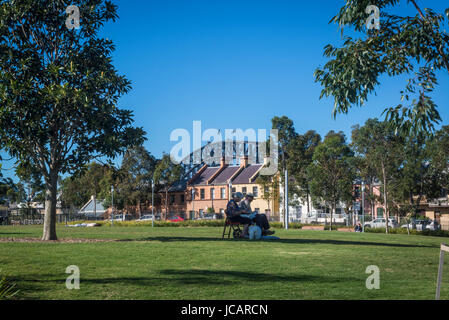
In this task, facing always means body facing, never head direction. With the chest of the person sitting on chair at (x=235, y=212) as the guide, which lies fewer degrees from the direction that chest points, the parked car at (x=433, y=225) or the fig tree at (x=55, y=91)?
the parked car

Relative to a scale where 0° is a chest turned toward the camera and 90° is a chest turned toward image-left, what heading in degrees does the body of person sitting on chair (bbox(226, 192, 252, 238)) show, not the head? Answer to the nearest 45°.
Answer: approximately 270°

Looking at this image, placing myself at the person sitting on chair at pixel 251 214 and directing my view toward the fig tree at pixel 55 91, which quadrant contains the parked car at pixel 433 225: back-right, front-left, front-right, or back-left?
back-right

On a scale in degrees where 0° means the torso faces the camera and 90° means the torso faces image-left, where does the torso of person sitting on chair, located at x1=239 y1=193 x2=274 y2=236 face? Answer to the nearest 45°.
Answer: approximately 270°

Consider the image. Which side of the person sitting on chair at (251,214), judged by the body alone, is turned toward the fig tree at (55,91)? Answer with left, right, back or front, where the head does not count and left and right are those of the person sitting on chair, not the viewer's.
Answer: back
